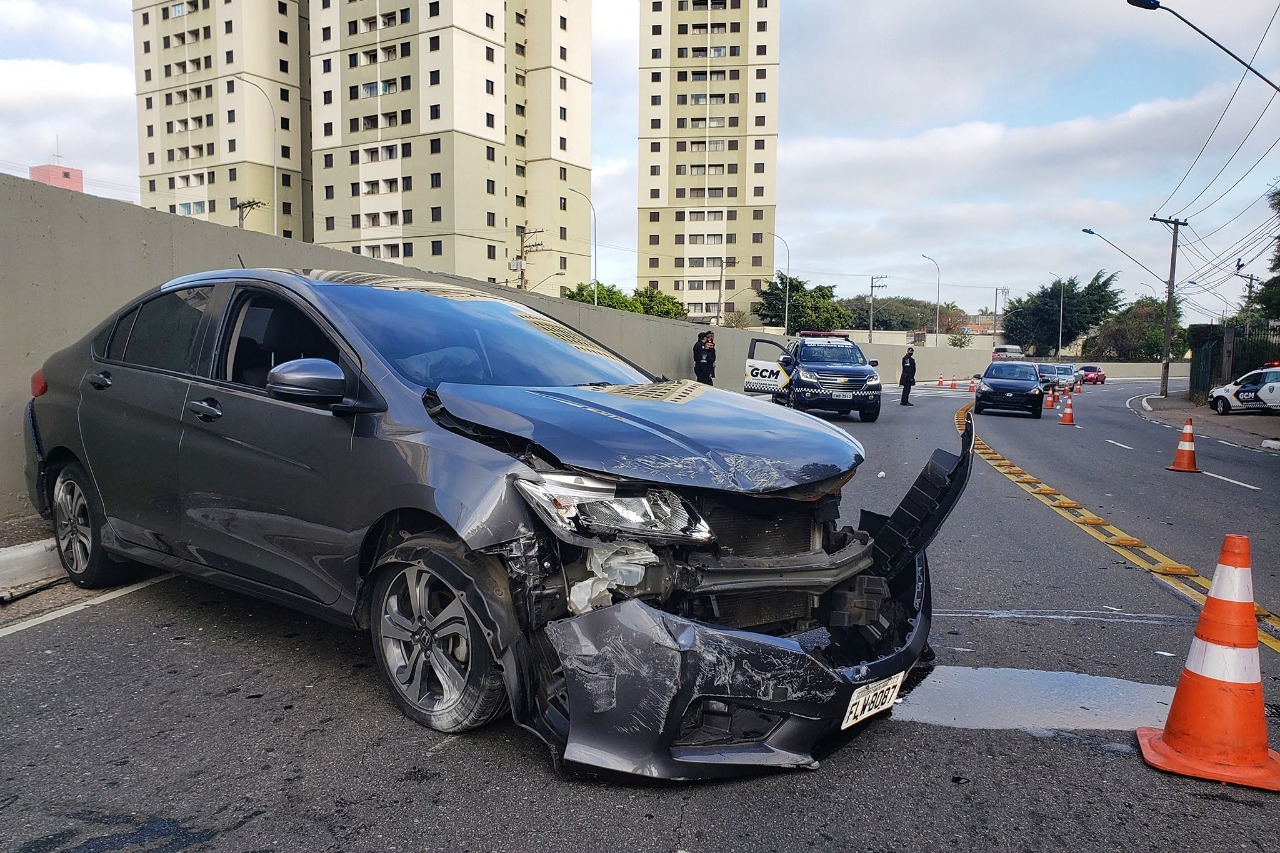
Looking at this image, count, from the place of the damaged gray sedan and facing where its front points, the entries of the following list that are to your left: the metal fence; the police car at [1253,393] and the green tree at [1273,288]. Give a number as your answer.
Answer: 3

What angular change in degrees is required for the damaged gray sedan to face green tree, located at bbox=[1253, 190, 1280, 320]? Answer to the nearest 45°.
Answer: approximately 90° to its left

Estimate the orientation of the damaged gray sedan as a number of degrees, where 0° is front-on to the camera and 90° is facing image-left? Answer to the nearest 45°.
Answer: approximately 315°

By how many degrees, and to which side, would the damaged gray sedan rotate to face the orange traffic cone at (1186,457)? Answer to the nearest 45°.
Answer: approximately 90° to its left

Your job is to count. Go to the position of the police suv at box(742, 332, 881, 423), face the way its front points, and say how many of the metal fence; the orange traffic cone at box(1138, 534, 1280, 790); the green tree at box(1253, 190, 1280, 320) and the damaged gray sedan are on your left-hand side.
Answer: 2

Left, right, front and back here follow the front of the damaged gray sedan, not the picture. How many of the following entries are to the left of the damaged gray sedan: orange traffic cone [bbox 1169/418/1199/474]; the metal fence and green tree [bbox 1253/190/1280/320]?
3

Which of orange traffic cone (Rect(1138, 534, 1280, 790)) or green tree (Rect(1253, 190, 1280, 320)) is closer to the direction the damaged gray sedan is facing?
the orange traffic cone

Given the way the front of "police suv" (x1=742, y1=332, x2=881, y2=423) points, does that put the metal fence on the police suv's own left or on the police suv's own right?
on the police suv's own left

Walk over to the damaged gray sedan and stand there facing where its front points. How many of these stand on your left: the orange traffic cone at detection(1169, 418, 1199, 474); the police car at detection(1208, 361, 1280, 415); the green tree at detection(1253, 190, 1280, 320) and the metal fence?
4

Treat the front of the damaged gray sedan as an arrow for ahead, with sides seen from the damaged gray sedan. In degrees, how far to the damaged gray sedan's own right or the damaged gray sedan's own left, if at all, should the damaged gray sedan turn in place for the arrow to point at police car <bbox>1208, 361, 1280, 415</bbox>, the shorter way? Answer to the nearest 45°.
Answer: approximately 90° to the damaged gray sedan's own left

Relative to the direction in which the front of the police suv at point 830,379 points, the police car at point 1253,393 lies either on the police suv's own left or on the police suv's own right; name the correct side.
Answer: on the police suv's own left

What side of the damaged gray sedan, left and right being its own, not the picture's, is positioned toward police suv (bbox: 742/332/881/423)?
left

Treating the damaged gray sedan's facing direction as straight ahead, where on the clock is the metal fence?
The metal fence is roughly at 9 o'clock from the damaged gray sedan.

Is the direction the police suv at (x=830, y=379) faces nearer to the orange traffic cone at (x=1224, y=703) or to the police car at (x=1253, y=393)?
the orange traffic cone
